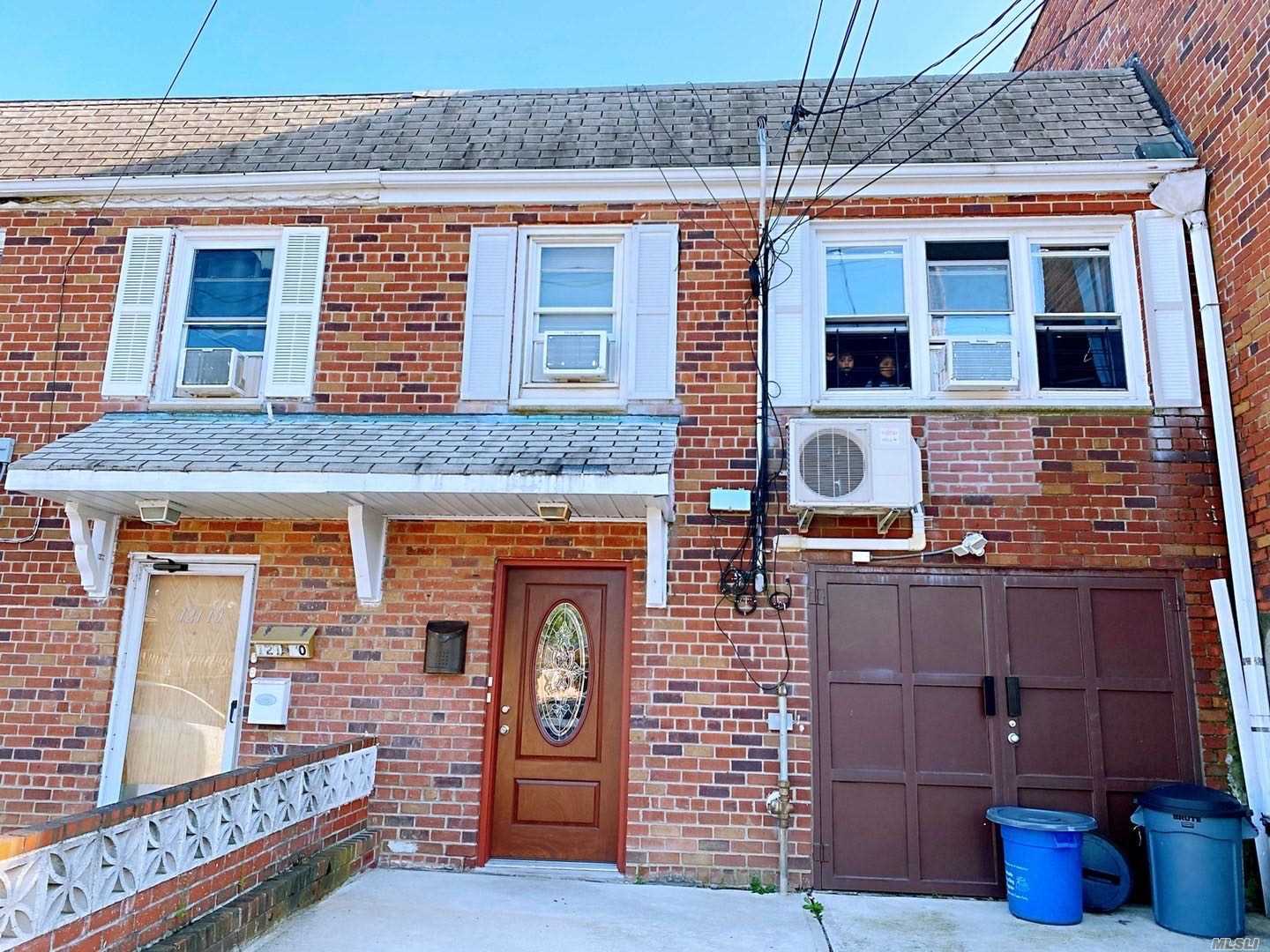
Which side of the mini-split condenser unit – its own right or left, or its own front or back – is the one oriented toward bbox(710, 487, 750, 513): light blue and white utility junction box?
right

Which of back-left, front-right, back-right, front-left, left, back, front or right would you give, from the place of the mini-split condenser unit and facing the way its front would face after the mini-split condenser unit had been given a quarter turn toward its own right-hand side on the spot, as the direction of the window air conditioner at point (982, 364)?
back-right

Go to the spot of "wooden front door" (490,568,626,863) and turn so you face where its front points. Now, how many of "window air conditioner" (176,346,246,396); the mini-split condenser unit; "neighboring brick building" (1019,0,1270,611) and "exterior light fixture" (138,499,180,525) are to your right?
2
